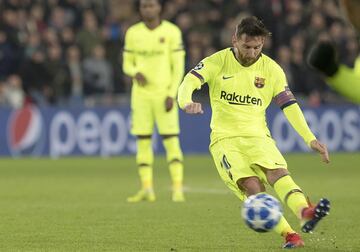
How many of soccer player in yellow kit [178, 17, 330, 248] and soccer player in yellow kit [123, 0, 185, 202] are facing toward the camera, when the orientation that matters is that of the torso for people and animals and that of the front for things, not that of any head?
2

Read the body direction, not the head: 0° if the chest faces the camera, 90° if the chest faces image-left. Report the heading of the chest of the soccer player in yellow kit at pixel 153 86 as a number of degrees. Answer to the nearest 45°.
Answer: approximately 0°

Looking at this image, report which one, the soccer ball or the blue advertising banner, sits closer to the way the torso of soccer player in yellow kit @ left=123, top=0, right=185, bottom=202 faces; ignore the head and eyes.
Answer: the soccer ball

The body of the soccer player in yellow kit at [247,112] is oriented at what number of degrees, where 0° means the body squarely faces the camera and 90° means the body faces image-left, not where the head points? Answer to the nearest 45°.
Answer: approximately 0°
